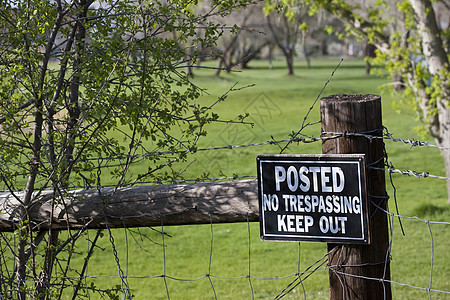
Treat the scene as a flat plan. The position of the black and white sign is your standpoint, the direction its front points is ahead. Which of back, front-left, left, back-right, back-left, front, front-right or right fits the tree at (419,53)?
back

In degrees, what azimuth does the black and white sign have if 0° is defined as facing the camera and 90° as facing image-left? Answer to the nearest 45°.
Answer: approximately 0°

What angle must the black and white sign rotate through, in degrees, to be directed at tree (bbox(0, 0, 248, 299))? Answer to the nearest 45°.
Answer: approximately 135° to its right
